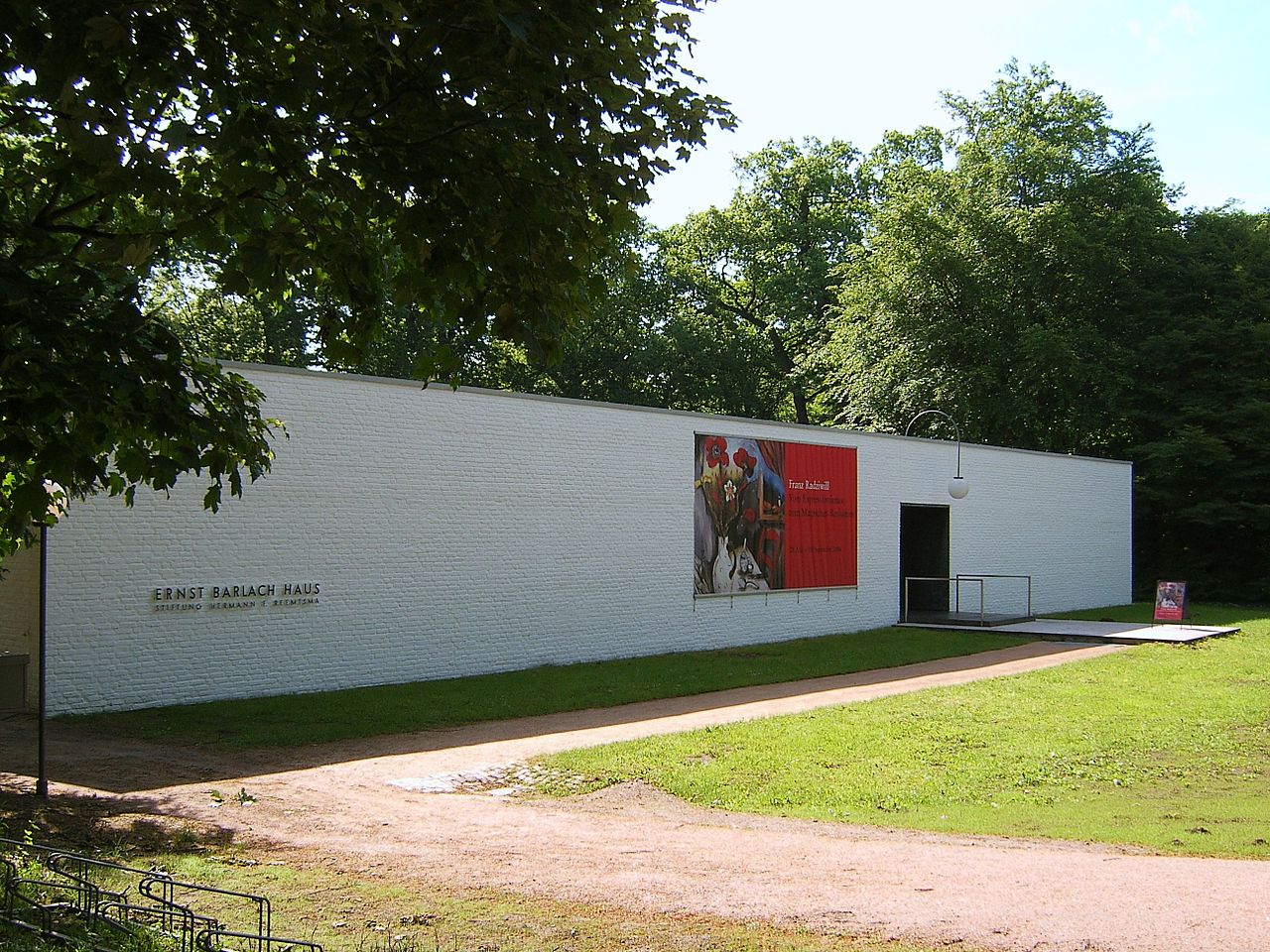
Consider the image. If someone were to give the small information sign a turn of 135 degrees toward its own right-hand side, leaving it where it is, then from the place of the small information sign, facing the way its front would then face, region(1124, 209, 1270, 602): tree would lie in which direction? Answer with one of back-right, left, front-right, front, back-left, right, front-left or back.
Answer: front-right

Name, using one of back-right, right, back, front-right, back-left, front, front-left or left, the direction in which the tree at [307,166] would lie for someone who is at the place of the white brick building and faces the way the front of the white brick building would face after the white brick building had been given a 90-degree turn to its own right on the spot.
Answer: front-left

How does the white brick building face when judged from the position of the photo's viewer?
facing the viewer and to the right of the viewer

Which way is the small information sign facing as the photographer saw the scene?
facing the viewer

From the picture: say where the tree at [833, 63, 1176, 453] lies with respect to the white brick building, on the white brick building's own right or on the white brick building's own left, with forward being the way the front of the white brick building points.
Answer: on the white brick building's own left

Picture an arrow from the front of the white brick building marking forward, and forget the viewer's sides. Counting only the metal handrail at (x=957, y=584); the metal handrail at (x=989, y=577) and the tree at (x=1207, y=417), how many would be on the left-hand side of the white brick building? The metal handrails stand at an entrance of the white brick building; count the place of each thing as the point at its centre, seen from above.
3

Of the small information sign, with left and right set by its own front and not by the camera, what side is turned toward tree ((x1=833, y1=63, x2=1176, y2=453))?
back

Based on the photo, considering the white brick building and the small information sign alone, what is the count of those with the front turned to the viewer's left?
0

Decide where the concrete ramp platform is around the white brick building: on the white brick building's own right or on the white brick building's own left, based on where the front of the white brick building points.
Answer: on the white brick building's own left

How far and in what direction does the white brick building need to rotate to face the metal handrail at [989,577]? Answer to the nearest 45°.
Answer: approximately 90° to its left

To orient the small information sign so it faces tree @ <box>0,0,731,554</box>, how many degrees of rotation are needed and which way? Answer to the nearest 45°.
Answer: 0° — it already faces it

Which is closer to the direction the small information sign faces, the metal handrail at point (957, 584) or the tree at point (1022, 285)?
the metal handrail

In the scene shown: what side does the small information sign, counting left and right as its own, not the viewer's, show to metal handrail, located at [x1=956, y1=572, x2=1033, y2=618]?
right
